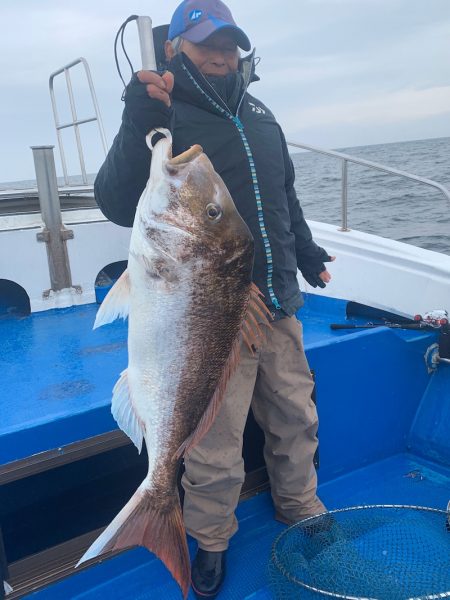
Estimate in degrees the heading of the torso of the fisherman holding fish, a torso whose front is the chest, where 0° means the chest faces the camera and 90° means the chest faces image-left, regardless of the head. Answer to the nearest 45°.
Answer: approximately 315°

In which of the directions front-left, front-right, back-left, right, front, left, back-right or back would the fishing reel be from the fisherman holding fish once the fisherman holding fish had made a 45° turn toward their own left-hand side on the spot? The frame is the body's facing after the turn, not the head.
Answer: front-left
